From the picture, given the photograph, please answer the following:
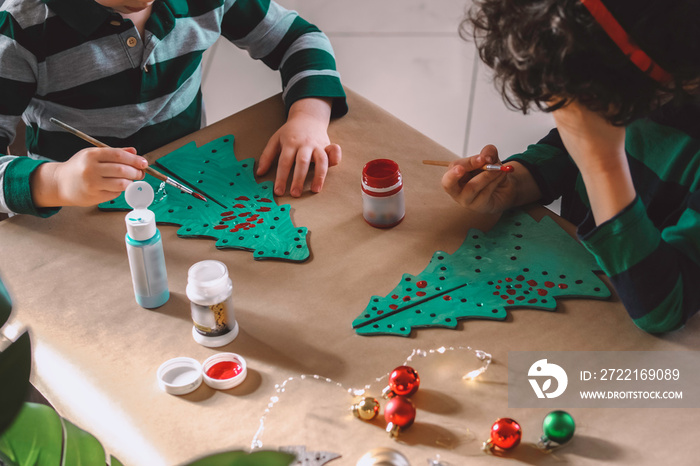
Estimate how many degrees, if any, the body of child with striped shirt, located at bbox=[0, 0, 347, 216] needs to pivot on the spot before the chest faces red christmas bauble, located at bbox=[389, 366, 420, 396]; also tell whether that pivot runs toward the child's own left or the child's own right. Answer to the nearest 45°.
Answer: approximately 45° to the child's own left

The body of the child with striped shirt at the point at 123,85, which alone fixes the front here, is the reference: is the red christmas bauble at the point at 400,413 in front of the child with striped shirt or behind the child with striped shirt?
in front

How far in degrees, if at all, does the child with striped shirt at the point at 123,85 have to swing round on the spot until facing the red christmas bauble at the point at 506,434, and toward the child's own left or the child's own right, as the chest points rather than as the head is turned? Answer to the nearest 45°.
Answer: approximately 45° to the child's own left

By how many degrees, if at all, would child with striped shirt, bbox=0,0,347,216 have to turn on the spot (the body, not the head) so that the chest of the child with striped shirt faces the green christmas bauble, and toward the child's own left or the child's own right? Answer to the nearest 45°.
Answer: approximately 45° to the child's own left

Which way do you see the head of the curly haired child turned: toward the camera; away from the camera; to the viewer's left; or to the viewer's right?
to the viewer's left

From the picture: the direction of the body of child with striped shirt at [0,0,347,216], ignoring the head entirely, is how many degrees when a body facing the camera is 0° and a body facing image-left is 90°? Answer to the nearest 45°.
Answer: approximately 0°

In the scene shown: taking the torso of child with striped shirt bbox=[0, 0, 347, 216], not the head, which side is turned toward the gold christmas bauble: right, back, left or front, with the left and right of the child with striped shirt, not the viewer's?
front
